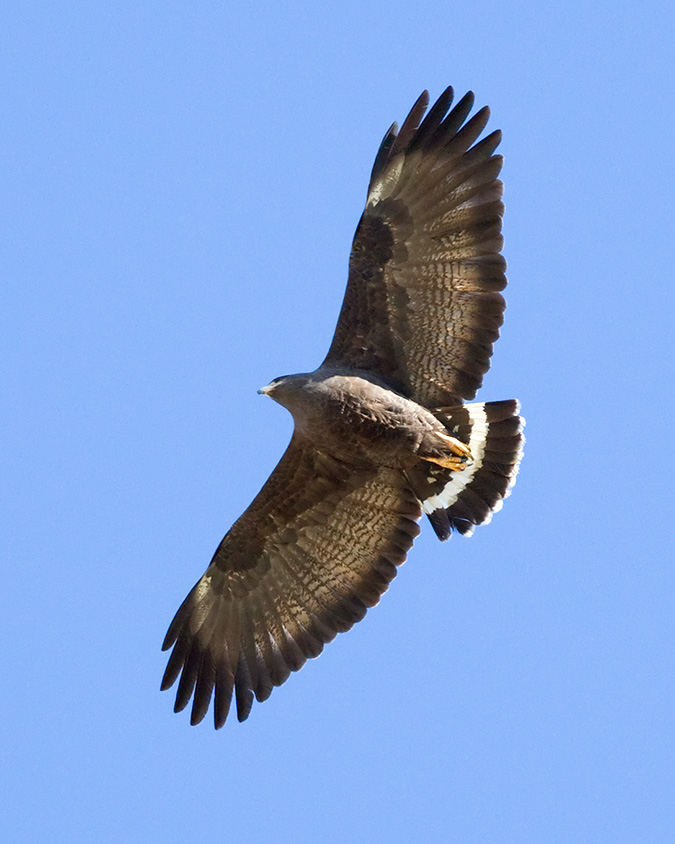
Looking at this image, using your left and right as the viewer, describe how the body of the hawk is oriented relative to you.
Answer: facing to the left of the viewer
